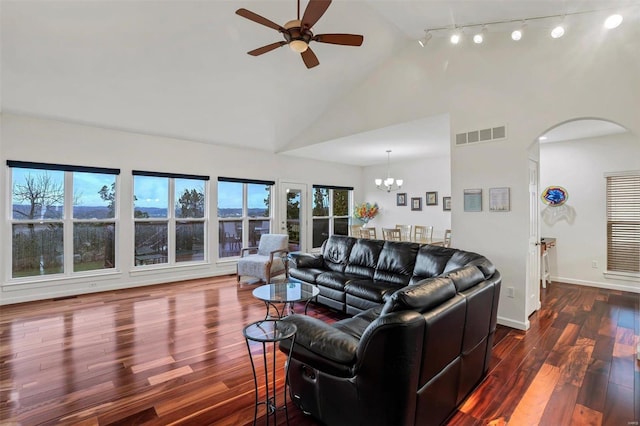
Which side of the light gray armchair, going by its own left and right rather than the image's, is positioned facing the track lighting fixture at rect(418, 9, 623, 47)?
left

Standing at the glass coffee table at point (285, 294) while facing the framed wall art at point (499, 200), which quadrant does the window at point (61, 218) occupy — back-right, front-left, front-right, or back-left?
back-left

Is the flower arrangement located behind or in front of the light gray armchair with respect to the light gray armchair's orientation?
behind

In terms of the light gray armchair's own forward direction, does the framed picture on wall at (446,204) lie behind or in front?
behind

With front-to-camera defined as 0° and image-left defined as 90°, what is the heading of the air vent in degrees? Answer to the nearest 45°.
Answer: approximately 45°

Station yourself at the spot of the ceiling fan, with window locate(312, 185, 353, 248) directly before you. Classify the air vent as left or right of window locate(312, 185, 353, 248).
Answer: right

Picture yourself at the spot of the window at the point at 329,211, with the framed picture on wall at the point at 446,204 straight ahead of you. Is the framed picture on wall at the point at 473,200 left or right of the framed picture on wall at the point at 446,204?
right

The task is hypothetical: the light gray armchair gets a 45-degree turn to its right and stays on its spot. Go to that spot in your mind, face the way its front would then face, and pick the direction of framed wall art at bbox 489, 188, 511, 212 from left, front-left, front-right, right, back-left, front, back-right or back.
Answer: back-left

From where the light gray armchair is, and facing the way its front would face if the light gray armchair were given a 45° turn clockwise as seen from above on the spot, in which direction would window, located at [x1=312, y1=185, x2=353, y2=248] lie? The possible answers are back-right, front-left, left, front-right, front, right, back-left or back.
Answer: back-right

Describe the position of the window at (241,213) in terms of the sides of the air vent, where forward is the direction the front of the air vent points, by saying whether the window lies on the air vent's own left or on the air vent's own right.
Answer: on the air vent's own right

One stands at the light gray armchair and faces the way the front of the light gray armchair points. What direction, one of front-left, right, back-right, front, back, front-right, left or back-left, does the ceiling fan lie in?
front-left

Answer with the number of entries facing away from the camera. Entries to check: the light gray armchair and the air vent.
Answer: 0
